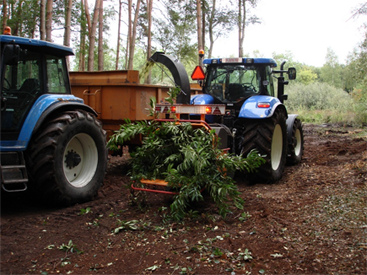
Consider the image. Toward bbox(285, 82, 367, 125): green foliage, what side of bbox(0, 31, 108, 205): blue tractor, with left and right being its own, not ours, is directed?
back

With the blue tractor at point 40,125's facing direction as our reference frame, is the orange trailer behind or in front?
behind

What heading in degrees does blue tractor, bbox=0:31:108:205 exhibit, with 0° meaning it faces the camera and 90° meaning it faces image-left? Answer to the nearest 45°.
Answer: approximately 45°
